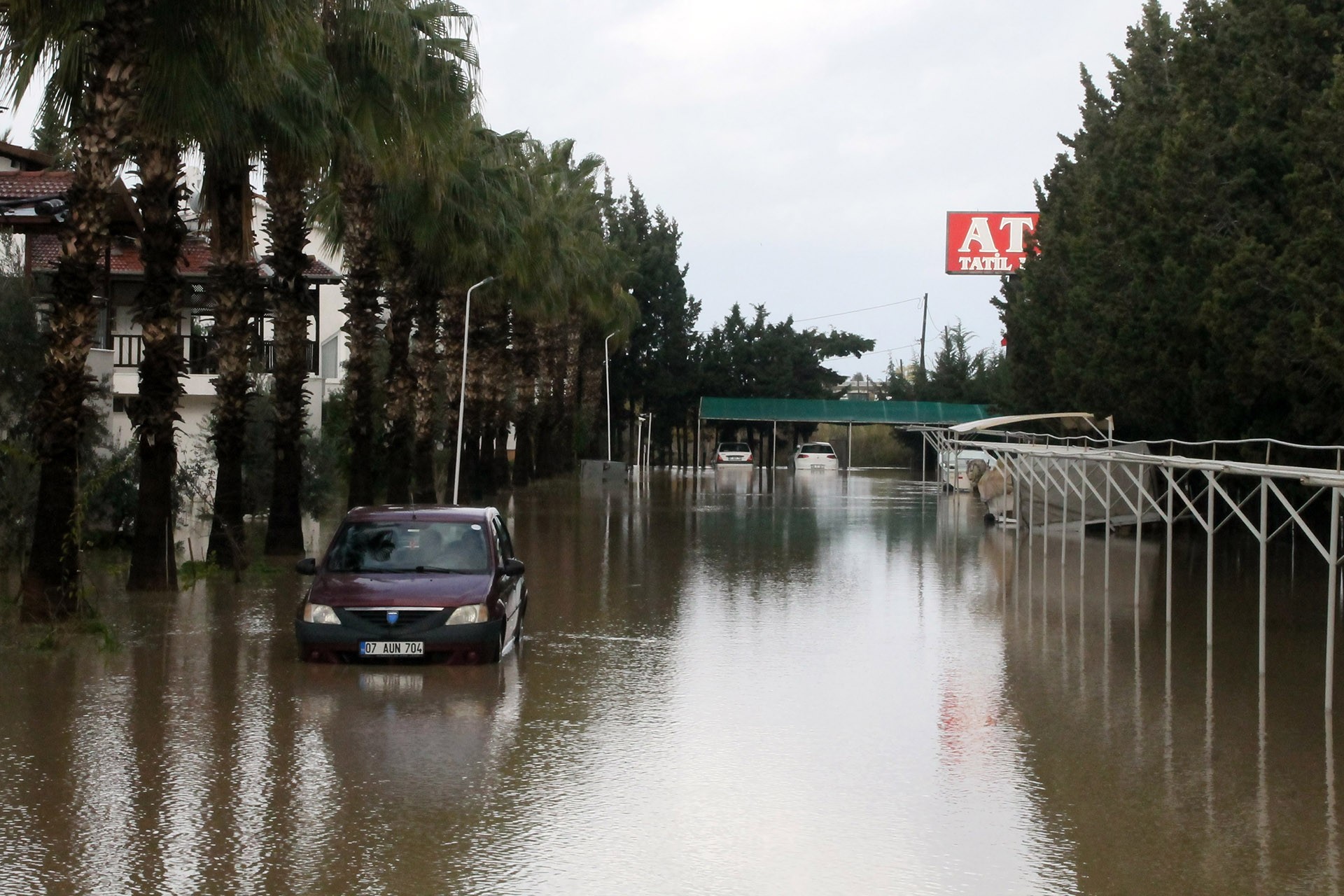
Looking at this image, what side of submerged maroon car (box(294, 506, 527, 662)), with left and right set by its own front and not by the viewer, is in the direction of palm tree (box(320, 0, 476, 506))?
back

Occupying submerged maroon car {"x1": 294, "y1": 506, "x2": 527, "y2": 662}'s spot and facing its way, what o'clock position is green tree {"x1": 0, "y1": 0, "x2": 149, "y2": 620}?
The green tree is roughly at 4 o'clock from the submerged maroon car.

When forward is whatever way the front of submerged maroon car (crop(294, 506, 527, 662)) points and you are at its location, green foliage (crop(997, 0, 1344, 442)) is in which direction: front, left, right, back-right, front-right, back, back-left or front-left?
back-left

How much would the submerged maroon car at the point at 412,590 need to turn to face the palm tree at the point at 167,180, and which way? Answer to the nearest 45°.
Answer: approximately 135° to its right

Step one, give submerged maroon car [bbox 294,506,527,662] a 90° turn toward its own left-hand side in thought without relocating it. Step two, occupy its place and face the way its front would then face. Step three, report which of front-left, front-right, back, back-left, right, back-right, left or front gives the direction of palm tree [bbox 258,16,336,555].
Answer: left

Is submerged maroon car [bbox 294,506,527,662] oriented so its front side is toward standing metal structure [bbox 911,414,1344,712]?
no

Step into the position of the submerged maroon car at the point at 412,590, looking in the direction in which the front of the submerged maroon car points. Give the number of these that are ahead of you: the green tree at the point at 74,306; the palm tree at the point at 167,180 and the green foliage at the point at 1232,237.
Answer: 0

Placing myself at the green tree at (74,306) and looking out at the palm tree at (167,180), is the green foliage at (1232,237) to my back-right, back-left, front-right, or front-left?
front-right

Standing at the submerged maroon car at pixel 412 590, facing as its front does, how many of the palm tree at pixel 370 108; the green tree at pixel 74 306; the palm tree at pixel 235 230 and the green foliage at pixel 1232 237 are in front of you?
0

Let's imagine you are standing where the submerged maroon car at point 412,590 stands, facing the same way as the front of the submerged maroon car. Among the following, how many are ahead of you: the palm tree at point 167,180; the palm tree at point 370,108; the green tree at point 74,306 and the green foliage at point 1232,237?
0

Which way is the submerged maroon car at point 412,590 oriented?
toward the camera
